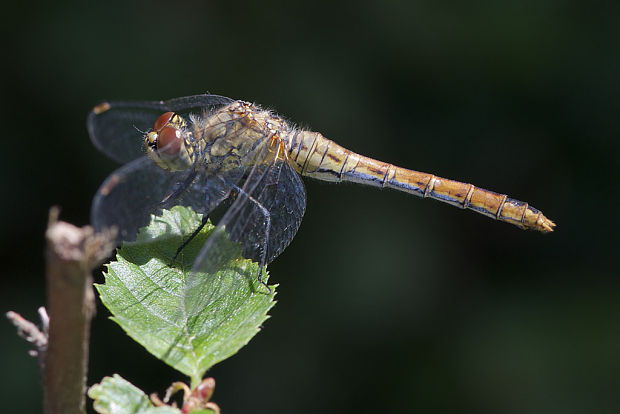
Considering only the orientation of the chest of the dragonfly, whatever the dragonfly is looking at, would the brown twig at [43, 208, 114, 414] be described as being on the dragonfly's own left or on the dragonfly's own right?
on the dragonfly's own left

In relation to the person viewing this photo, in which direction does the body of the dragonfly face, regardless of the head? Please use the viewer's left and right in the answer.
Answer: facing to the left of the viewer

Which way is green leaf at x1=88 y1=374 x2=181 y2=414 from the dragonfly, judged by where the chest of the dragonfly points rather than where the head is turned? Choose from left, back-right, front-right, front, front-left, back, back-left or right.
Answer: front
